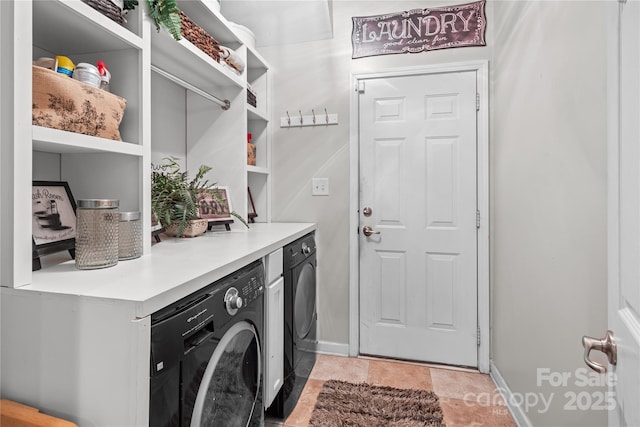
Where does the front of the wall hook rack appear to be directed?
toward the camera

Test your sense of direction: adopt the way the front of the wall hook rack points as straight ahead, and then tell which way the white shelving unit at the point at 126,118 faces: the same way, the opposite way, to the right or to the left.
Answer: to the left

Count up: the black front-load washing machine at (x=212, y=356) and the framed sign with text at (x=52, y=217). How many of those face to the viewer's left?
0

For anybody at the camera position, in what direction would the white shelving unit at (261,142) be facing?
facing the viewer and to the right of the viewer

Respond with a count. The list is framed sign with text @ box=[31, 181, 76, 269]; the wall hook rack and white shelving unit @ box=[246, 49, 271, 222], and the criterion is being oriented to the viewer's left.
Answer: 0

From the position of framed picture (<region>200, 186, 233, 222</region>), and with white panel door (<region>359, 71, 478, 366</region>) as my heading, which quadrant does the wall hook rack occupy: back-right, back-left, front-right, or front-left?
front-left

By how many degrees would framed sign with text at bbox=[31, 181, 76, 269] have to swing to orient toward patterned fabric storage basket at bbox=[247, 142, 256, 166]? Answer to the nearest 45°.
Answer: approximately 90° to its left

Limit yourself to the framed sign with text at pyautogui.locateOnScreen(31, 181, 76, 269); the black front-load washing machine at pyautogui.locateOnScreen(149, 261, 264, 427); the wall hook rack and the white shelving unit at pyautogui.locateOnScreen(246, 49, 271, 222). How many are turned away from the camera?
0
